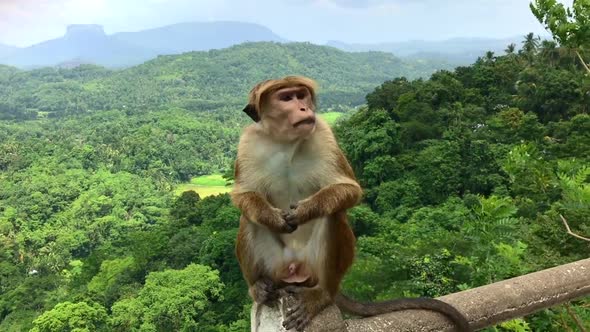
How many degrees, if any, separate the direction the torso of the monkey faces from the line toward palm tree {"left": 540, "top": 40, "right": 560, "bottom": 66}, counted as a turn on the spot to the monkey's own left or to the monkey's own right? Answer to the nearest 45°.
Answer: approximately 180°

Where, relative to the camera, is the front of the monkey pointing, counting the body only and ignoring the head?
toward the camera

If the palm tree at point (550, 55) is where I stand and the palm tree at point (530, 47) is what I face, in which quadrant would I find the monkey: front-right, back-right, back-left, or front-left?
back-left
